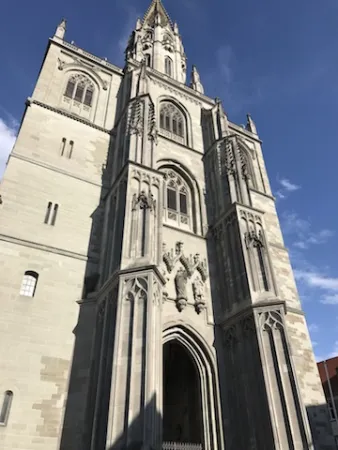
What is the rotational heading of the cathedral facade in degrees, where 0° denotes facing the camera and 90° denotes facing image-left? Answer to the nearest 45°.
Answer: approximately 315°

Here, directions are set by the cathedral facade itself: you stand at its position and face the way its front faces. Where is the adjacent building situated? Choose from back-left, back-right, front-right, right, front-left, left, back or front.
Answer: left
